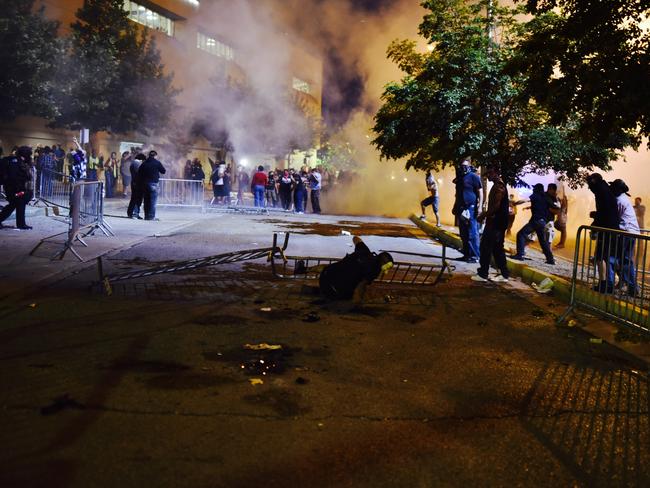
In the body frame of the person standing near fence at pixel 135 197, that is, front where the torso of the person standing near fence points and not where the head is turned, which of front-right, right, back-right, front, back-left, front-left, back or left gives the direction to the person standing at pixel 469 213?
front-right

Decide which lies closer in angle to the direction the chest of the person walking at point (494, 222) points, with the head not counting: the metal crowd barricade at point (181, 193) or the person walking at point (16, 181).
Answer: the person walking

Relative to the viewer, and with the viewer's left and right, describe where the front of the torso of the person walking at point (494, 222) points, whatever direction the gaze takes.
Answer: facing to the left of the viewer

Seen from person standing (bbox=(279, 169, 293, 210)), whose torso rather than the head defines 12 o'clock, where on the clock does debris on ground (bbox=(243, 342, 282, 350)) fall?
The debris on ground is roughly at 12 o'clock from the person standing.

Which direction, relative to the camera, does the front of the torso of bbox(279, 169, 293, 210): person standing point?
toward the camera
